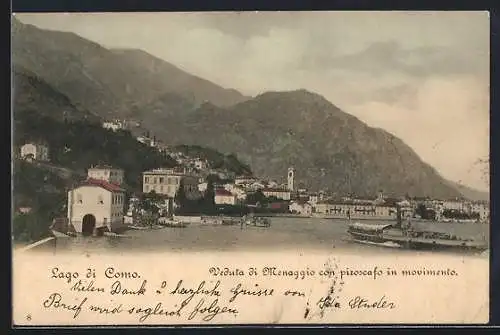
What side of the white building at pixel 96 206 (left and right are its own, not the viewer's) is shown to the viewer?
front
